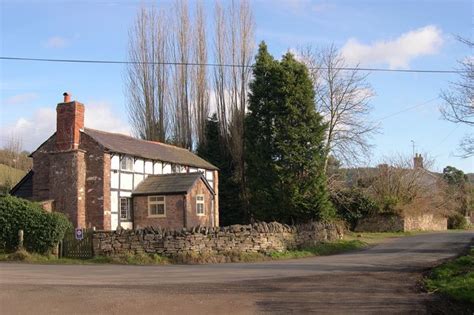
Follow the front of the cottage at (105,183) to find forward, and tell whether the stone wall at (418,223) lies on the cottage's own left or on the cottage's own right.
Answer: on the cottage's own left

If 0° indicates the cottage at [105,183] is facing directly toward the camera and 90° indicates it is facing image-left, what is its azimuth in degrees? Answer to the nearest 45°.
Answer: approximately 315°

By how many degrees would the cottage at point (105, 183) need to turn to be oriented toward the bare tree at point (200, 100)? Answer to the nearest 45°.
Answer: approximately 90° to its left

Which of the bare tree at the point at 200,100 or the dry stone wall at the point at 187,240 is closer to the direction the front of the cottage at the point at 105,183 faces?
the dry stone wall

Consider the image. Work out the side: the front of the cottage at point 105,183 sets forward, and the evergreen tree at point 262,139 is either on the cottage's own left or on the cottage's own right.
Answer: on the cottage's own left

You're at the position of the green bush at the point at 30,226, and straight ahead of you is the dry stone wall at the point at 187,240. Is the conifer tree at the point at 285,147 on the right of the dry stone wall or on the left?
left

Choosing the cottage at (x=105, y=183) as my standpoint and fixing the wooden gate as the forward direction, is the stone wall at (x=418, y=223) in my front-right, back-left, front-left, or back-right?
back-left

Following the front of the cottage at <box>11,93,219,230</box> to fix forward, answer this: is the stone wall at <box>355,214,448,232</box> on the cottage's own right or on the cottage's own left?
on the cottage's own left

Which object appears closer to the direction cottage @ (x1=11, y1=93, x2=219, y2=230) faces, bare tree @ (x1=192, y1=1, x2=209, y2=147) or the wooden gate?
the wooden gate

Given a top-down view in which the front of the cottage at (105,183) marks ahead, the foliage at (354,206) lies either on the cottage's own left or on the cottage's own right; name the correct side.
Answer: on the cottage's own left

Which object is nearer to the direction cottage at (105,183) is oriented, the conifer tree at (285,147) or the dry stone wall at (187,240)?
the dry stone wall

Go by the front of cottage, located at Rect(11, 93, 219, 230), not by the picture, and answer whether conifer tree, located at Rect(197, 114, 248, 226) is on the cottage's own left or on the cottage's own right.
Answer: on the cottage's own left

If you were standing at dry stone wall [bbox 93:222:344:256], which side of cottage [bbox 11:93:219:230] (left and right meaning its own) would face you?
front
